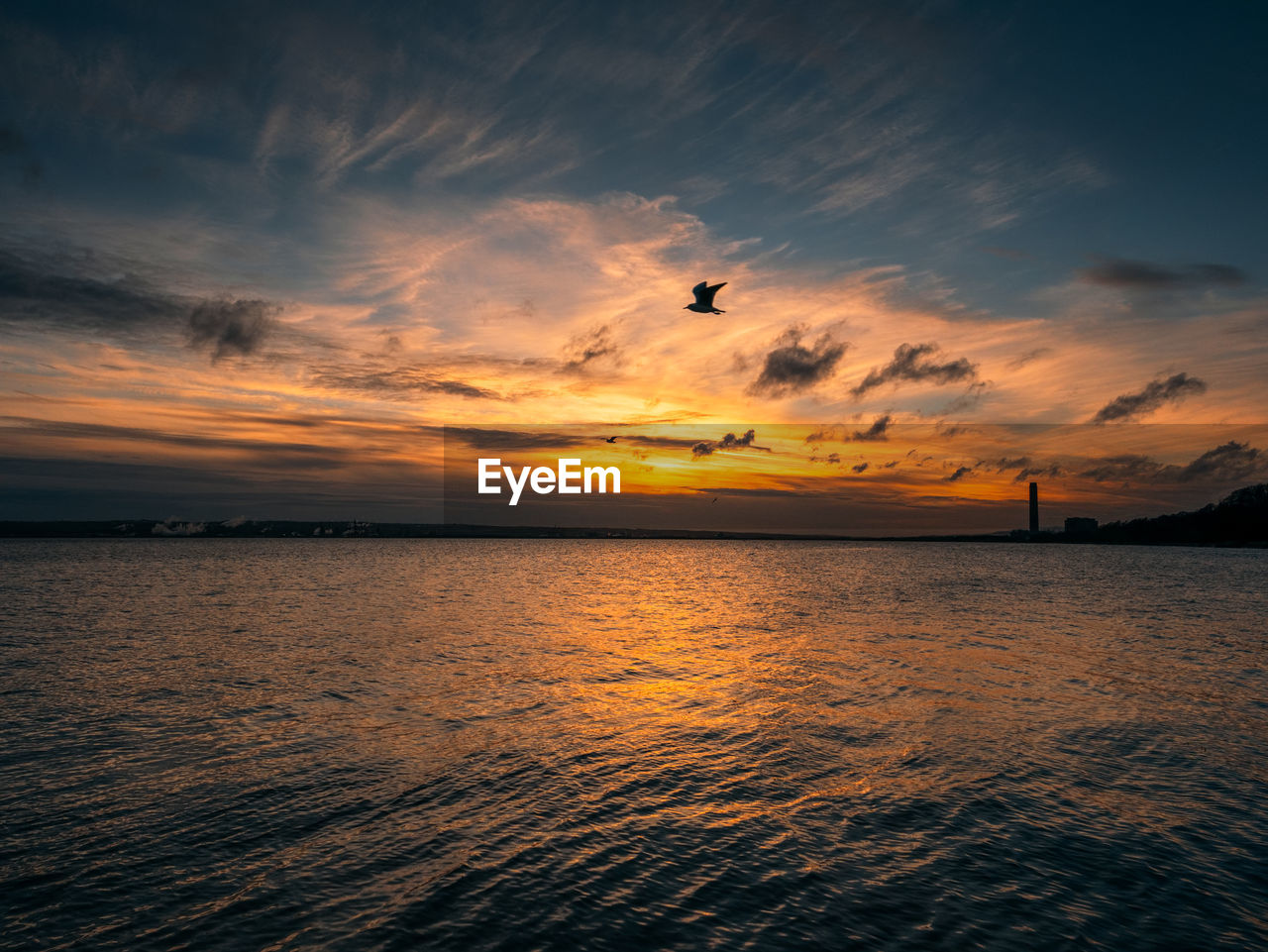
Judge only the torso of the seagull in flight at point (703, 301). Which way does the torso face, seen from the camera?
to the viewer's left
